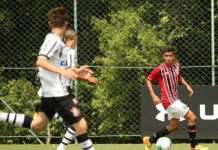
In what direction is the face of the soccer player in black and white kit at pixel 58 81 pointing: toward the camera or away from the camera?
away from the camera

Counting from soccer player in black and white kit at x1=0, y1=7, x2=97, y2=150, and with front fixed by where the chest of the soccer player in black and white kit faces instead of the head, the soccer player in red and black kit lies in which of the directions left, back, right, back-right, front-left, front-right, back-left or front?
front-left

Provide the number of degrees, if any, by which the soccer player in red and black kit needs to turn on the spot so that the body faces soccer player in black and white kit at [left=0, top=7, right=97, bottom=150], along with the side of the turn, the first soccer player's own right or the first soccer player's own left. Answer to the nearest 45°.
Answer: approximately 90° to the first soccer player's own right

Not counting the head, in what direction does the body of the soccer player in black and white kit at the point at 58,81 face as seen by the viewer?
to the viewer's right

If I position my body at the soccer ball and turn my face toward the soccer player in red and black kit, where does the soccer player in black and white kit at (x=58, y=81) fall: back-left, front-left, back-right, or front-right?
back-left

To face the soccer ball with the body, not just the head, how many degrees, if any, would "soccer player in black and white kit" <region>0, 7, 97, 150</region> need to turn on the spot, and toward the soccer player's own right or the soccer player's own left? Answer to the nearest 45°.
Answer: approximately 45° to the soccer player's own left
